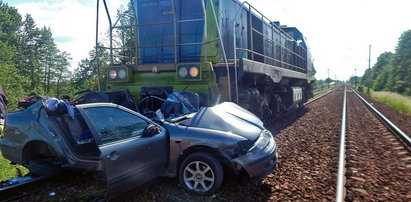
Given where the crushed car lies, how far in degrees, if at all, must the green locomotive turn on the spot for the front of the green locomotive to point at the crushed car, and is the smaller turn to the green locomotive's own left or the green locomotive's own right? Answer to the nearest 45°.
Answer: approximately 45° to the green locomotive's own left

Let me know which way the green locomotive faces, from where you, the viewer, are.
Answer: facing the viewer and to the left of the viewer
